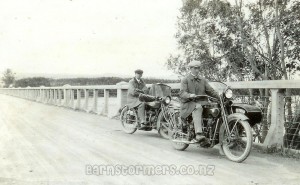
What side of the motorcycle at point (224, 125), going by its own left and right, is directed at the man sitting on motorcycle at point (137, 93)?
back

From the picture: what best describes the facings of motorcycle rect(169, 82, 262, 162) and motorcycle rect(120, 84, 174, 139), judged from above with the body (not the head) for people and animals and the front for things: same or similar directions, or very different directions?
same or similar directions

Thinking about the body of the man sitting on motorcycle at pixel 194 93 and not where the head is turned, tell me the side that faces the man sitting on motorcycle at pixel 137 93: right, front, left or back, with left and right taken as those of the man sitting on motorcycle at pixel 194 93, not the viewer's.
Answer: back

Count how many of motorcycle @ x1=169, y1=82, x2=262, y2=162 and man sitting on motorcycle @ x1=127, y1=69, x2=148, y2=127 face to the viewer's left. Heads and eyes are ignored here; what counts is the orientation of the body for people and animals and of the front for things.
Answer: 0

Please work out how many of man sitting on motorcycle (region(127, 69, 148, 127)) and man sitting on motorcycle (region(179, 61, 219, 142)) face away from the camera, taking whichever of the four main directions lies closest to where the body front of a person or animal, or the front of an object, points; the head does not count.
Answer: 0

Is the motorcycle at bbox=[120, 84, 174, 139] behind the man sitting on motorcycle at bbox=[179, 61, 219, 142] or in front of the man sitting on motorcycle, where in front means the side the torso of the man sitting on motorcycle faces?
behind

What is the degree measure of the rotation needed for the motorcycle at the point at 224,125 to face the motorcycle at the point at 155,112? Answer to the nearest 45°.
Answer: approximately 180°

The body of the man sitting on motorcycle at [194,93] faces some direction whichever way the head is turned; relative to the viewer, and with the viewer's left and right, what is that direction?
facing the viewer and to the right of the viewer

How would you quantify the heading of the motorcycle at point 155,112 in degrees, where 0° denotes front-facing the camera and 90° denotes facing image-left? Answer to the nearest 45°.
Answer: approximately 315°

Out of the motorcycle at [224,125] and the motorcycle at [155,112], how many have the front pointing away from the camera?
0

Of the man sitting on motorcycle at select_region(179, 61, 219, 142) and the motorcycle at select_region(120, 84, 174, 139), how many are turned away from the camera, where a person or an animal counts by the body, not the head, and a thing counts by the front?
0

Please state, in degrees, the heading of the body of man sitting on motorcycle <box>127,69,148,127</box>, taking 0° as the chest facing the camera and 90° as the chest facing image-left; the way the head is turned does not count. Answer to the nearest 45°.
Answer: approximately 315°

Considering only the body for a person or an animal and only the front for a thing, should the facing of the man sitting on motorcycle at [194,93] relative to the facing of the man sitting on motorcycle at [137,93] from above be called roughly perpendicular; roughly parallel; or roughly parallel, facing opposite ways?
roughly parallel

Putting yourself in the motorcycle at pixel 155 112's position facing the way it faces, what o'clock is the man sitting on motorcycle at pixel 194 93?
The man sitting on motorcycle is roughly at 1 o'clock from the motorcycle.

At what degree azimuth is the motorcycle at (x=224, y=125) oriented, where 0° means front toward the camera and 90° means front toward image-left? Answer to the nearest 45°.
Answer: approximately 315°
